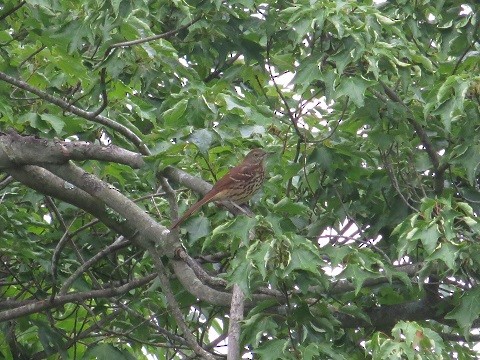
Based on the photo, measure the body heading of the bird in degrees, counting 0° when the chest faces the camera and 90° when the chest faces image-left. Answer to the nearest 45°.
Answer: approximately 270°
